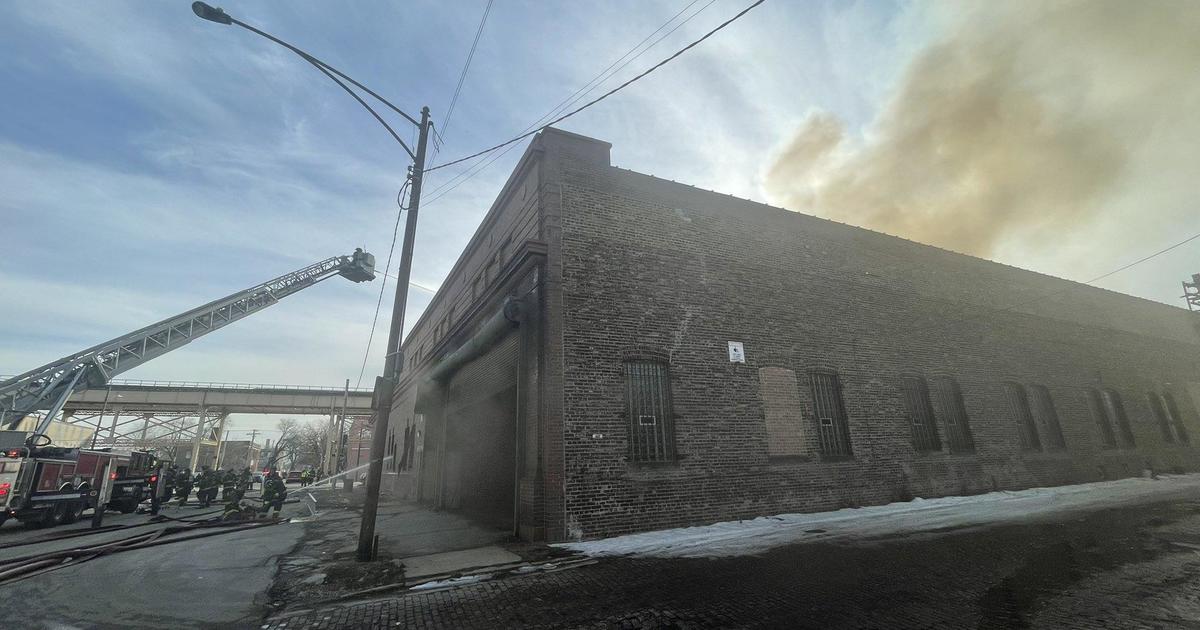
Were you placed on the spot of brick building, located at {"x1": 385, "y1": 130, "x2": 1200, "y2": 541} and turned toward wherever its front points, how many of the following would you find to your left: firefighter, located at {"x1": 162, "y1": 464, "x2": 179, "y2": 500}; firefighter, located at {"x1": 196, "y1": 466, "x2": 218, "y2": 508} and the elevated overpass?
0

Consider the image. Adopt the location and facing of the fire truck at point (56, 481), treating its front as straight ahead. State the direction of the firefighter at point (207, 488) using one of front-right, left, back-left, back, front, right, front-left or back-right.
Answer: front

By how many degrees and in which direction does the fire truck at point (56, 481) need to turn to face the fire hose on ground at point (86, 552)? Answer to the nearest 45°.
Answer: approximately 135° to its right

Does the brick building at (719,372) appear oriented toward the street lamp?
yes

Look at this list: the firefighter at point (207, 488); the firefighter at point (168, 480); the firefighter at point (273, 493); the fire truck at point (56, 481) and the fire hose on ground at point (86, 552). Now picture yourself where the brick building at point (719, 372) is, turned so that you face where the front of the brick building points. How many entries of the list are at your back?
0

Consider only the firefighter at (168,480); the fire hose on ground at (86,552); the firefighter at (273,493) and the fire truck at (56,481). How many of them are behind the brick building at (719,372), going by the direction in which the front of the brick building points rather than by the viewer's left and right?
0

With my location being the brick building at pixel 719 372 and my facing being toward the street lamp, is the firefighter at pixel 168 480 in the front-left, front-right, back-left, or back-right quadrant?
front-right

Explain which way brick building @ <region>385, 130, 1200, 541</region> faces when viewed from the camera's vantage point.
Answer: facing the viewer and to the left of the viewer

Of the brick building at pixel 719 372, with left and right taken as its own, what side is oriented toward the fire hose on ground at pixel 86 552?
front

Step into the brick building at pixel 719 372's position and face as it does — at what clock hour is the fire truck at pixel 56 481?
The fire truck is roughly at 1 o'clock from the brick building.

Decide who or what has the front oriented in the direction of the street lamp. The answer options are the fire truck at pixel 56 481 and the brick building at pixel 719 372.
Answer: the brick building

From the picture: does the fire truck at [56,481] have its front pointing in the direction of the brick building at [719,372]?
no

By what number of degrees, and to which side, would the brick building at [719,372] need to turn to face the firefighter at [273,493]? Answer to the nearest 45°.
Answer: approximately 45° to its right

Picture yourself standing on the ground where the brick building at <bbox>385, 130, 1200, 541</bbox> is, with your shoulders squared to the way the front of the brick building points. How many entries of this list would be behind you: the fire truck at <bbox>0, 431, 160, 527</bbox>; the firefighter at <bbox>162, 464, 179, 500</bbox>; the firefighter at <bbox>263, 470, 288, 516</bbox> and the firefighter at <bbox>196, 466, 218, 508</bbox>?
0

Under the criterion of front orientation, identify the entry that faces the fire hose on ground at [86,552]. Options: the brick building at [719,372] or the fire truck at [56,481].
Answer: the brick building
